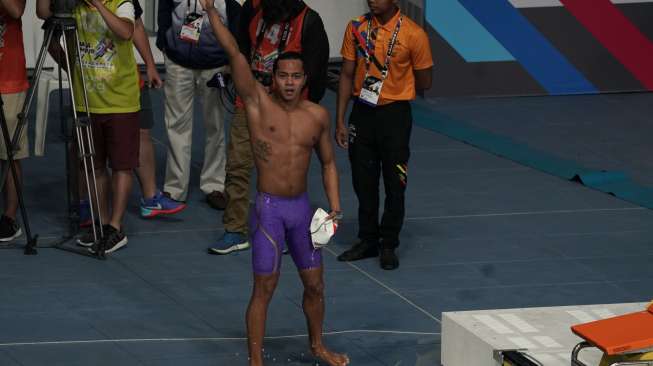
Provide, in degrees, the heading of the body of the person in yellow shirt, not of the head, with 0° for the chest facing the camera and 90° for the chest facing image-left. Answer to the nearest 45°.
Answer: approximately 45°

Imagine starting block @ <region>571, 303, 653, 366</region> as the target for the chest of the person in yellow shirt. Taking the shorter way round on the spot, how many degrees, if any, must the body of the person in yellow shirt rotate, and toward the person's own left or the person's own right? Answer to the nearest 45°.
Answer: approximately 90° to the person's own left

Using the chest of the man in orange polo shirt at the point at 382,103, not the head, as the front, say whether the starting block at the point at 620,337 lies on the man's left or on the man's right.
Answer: on the man's left

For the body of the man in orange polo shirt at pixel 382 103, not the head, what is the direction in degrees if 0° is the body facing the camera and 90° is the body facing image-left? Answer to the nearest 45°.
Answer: approximately 45°

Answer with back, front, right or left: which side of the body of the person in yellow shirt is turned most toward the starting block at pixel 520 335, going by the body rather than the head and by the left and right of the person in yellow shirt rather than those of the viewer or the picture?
left

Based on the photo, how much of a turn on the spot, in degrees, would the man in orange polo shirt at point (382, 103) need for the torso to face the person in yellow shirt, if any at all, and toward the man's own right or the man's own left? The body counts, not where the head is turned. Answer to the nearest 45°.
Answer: approximately 45° to the man's own right
